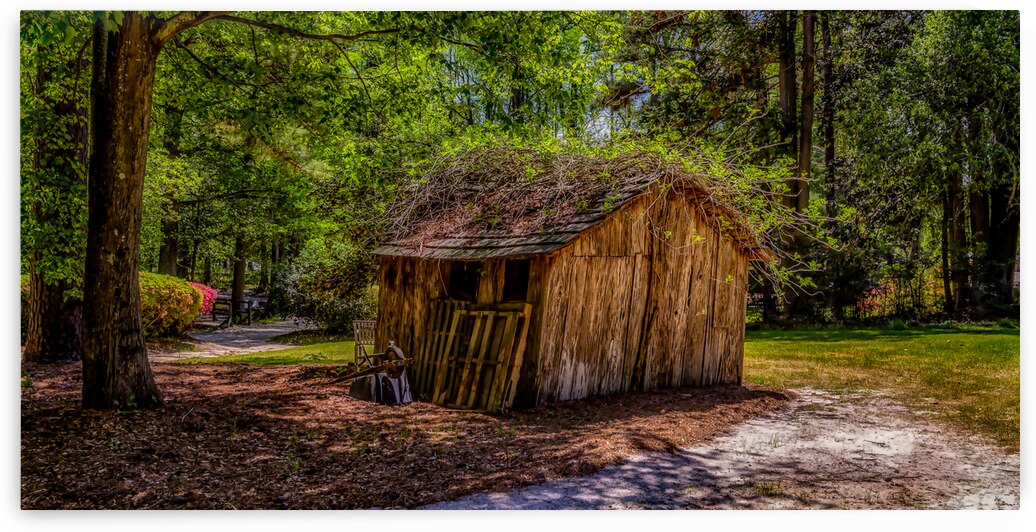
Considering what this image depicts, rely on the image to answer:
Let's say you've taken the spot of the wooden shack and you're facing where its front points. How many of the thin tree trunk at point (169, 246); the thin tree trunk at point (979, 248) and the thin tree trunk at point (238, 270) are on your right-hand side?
2

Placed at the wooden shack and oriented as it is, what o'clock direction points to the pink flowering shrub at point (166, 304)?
The pink flowering shrub is roughly at 3 o'clock from the wooden shack.

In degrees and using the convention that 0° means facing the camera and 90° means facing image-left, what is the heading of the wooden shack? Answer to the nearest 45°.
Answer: approximately 45°

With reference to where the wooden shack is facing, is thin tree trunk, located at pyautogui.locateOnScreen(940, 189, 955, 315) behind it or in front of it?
behind

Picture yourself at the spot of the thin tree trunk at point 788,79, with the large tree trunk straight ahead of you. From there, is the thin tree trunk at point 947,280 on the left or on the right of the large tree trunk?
left

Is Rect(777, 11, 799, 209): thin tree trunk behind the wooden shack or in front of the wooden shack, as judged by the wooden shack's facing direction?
behind

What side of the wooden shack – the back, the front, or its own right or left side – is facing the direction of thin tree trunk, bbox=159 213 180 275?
right

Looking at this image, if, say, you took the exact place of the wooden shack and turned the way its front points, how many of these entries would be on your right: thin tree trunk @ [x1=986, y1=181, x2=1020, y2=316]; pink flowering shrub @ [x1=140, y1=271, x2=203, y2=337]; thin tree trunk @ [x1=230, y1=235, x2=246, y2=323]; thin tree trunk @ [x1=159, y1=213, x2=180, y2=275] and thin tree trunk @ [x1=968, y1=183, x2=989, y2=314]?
3

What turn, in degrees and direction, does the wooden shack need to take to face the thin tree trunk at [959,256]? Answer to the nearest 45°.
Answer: approximately 180°

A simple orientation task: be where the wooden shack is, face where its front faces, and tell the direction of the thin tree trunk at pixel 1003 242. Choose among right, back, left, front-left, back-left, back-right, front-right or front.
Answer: back-left

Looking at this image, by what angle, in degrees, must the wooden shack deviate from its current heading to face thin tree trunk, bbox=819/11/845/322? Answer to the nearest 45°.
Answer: approximately 180°

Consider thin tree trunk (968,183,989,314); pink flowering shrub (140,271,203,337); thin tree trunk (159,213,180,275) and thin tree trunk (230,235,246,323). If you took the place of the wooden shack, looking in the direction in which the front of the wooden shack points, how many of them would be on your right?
3
